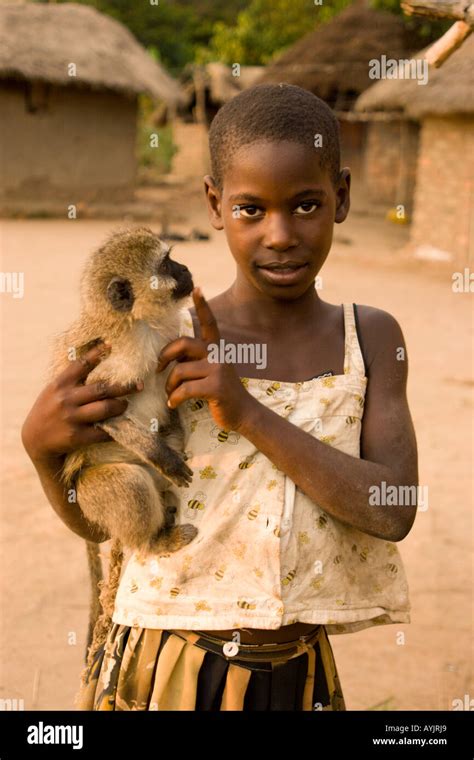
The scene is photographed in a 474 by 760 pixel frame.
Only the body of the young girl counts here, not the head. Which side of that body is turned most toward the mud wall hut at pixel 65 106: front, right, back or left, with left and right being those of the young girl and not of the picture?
back

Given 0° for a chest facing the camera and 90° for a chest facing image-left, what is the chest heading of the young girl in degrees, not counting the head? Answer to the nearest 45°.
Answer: approximately 0°

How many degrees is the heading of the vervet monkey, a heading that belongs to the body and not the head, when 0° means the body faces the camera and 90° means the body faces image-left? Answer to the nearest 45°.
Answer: approximately 270°

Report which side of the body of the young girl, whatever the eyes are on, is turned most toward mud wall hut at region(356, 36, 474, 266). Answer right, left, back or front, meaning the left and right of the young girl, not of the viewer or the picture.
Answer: back
